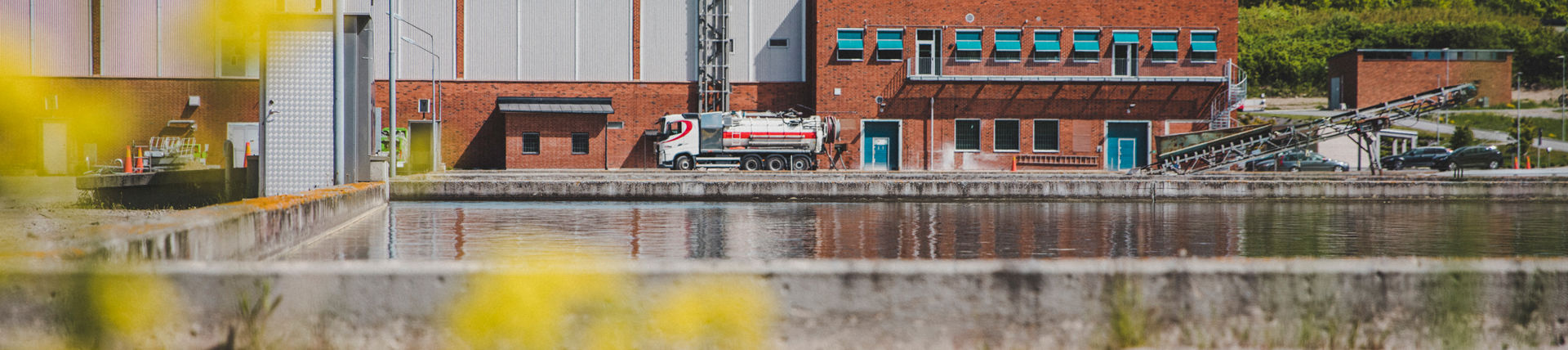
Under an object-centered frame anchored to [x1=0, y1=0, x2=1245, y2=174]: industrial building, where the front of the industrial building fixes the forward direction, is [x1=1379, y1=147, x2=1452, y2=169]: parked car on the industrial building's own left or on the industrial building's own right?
on the industrial building's own left

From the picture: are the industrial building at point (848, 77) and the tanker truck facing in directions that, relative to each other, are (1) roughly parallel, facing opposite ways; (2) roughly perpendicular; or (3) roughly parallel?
roughly perpendicular

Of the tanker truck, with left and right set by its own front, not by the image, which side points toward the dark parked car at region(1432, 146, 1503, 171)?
back

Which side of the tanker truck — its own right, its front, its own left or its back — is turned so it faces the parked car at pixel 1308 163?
back

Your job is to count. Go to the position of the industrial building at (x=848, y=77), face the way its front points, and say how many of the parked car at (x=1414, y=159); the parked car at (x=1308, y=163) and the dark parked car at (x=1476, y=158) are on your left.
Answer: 3

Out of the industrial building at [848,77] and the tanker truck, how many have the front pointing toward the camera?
1

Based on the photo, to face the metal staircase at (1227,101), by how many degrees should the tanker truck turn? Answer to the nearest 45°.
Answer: approximately 180°

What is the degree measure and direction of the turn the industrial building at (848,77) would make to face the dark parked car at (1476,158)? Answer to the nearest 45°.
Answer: approximately 90° to its left

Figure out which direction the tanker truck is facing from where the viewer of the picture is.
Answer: facing to the left of the viewer
